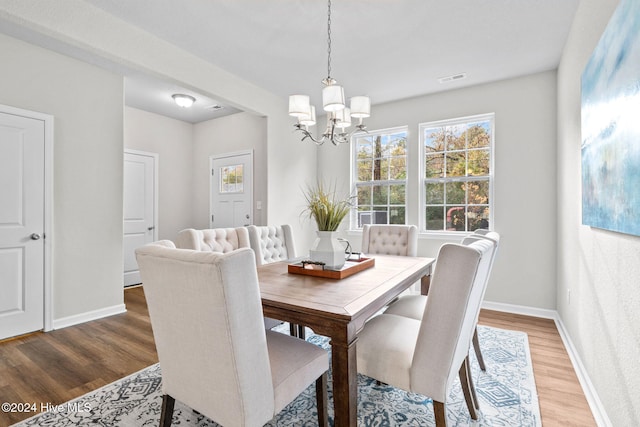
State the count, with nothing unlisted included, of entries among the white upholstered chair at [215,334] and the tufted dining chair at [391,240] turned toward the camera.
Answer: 1

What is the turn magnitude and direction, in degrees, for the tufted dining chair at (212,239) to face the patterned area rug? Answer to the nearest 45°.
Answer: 0° — it already faces it

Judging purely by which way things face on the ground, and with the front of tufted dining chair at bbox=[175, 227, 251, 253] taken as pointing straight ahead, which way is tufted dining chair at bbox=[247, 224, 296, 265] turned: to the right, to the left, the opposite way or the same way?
the same way

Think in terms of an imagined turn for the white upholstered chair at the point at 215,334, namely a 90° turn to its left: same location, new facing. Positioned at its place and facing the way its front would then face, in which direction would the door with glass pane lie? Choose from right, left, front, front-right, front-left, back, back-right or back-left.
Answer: front-right

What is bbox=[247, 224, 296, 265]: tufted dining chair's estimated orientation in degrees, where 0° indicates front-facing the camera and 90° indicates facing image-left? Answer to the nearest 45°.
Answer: approximately 315°

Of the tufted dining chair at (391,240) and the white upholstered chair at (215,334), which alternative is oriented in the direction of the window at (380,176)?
the white upholstered chair

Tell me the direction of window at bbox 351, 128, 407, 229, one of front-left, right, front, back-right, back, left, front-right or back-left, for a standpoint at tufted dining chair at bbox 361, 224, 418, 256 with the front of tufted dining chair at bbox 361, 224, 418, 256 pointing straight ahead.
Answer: back

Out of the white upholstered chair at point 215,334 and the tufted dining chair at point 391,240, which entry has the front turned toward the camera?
the tufted dining chair

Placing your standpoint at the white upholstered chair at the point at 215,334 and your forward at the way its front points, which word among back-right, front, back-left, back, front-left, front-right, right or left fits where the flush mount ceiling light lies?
front-left

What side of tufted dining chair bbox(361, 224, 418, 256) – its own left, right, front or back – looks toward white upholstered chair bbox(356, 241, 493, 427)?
front

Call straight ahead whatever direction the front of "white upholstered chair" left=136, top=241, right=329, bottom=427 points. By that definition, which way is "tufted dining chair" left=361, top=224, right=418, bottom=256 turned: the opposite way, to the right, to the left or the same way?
the opposite way

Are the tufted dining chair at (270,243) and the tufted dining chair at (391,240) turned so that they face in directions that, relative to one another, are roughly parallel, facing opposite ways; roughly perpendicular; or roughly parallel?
roughly perpendicular

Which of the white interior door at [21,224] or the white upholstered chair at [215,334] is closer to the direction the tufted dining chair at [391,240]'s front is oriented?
the white upholstered chair

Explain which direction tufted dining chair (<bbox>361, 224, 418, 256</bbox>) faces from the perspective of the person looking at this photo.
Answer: facing the viewer

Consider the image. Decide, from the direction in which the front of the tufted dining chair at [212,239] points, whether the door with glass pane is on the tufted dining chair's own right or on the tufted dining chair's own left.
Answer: on the tufted dining chair's own left

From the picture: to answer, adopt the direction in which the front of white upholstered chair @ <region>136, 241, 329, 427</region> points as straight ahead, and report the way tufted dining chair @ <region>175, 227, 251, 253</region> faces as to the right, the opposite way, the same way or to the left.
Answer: to the right
